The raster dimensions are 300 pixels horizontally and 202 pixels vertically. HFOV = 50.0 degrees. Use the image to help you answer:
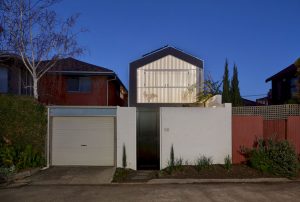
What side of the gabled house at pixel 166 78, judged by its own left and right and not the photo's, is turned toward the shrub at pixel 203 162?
front

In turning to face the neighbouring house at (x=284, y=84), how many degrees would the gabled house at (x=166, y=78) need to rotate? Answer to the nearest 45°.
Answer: approximately 135° to its left

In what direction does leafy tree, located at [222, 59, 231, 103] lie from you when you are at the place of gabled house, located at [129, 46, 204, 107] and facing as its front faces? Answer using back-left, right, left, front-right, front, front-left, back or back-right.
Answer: back-left

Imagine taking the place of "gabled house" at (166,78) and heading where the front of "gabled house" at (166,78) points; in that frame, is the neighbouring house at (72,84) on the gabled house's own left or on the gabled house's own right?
on the gabled house's own right

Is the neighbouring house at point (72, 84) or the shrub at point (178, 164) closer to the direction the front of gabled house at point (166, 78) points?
the shrub

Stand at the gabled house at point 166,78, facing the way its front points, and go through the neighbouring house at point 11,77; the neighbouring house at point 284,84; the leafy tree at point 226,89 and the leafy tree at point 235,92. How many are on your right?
1

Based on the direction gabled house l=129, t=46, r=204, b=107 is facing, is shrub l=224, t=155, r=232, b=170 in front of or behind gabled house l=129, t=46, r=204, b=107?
in front

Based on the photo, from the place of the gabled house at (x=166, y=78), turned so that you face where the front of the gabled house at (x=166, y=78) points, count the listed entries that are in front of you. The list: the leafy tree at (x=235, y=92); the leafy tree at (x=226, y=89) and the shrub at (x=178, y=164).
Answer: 1

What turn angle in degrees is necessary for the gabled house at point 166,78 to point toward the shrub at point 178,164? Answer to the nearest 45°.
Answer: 0° — it already faces it

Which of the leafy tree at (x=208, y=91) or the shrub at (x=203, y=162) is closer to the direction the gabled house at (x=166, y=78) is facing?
the shrub

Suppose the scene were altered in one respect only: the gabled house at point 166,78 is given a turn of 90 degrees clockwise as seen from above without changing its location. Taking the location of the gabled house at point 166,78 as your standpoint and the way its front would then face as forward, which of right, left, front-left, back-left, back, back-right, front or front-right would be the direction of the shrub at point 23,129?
front-left

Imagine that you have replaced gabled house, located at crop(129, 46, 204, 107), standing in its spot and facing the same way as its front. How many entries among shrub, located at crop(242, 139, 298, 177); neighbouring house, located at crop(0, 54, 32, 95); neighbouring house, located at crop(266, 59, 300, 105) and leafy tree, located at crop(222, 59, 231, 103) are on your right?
1

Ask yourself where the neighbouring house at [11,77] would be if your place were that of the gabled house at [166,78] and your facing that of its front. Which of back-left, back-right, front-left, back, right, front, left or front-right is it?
right

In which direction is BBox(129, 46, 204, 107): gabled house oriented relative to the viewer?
toward the camera
